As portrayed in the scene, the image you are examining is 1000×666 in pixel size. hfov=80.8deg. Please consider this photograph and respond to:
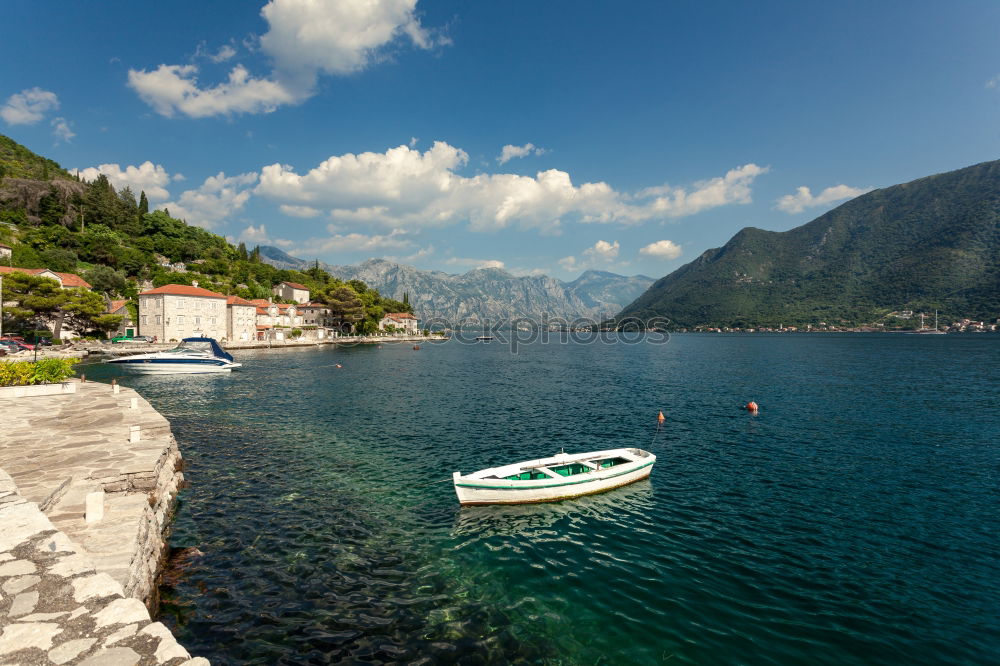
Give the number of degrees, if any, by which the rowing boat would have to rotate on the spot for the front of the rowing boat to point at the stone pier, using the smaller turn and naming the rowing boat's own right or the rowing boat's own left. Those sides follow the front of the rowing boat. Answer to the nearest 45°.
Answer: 0° — it already faces it

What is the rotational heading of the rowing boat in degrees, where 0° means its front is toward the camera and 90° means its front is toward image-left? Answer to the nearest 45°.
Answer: approximately 45°

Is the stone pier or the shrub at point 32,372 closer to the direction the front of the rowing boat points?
the stone pier

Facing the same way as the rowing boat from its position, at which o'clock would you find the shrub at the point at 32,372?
The shrub is roughly at 2 o'clock from the rowing boat.
